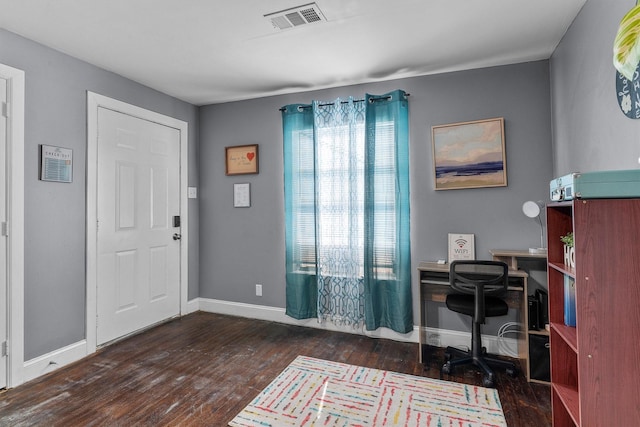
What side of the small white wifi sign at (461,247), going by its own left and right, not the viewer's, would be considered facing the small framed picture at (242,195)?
right

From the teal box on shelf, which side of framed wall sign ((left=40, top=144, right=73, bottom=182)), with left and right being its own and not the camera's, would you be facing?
front

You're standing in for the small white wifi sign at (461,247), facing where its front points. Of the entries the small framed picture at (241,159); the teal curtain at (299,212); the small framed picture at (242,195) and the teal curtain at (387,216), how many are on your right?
4

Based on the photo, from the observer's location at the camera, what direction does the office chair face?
facing away from the viewer

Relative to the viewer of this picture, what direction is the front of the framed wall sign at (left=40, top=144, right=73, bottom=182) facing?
facing the viewer and to the right of the viewer

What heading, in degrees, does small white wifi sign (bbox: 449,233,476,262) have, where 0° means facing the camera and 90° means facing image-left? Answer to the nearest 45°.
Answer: approximately 0°

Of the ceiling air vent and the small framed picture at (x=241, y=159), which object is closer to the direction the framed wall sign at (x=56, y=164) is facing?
the ceiling air vent

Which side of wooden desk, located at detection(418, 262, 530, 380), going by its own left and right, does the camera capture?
front

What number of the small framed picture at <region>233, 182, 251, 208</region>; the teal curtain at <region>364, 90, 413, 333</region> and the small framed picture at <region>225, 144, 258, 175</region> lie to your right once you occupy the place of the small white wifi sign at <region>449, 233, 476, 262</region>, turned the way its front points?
3

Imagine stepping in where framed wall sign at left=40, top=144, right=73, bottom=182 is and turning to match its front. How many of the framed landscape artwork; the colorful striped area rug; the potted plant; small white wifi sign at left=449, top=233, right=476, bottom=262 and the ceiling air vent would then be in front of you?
5

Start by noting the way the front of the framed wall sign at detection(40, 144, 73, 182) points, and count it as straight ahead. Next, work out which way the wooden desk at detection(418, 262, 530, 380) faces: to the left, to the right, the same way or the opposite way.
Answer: to the right

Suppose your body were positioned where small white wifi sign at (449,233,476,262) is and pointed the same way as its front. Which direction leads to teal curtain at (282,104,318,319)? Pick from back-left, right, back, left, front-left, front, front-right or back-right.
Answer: right

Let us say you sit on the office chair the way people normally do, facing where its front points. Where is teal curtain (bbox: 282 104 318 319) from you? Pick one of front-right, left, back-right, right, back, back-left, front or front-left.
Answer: left

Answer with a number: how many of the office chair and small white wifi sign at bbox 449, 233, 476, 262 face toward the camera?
1

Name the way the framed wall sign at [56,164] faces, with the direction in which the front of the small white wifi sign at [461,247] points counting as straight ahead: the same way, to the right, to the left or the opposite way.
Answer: to the left

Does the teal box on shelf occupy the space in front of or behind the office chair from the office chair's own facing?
behind
